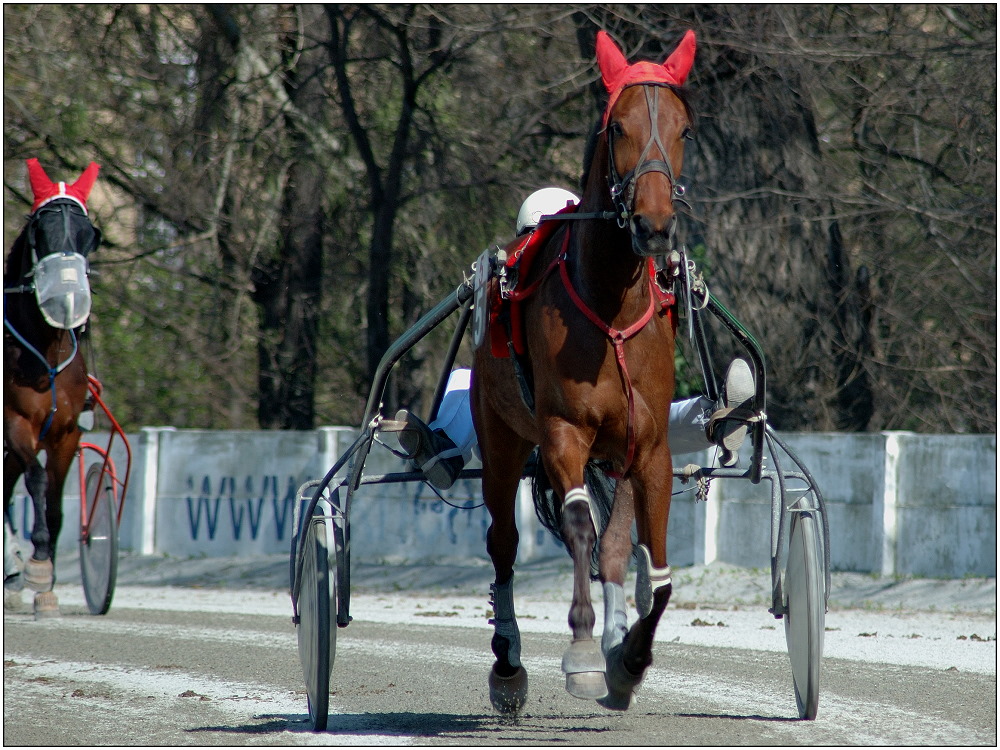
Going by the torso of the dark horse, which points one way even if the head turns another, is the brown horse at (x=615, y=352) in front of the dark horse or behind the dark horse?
in front

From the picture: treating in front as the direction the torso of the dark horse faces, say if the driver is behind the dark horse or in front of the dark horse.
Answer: in front

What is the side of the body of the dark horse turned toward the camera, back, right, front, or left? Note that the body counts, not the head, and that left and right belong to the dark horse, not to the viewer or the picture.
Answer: front
